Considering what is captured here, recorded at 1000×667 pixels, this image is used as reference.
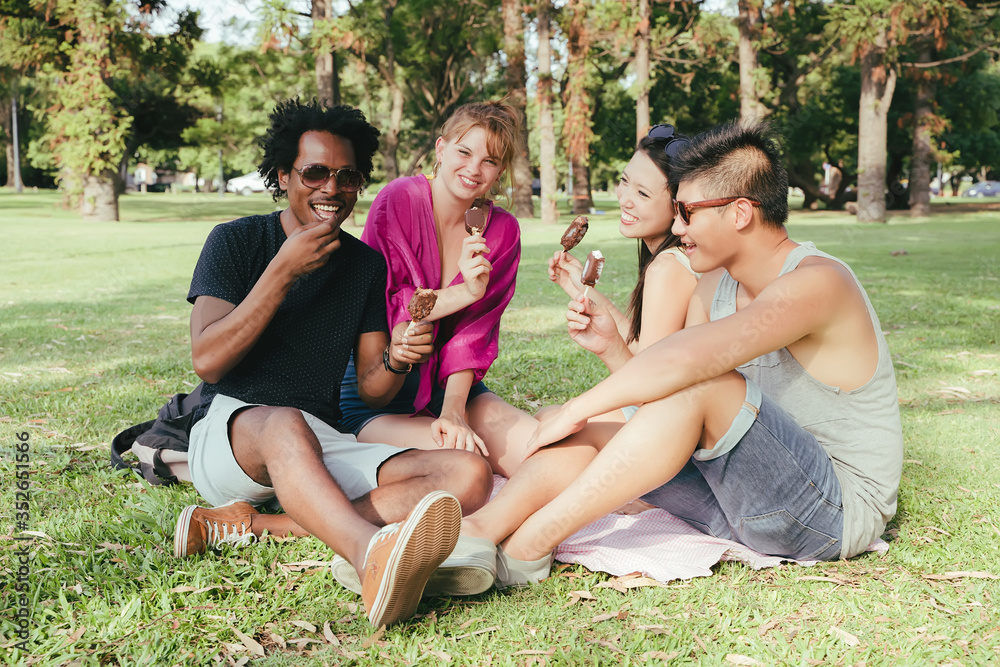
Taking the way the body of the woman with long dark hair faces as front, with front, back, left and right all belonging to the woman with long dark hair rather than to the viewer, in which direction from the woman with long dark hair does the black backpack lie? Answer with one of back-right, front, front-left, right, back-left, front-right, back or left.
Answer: front

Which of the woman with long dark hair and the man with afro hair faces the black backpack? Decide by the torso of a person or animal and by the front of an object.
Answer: the woman with long dark hair

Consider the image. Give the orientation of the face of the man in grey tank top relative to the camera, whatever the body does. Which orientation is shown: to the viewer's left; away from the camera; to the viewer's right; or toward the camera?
to the viewer's left

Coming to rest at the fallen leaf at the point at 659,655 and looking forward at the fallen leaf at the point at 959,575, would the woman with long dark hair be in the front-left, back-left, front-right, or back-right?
front-left

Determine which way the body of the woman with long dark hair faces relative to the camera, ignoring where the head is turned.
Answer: to the viewer's left

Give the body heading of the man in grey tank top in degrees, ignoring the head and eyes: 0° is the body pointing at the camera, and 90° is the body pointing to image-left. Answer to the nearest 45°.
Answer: approximately 90°

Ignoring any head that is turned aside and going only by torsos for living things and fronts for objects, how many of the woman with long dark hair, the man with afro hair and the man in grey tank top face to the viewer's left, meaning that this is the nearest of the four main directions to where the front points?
2

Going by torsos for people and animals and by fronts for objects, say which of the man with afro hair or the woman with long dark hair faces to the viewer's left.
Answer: the woman with long dark hair

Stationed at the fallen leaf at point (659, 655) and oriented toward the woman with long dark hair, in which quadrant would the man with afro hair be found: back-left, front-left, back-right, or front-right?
front-left

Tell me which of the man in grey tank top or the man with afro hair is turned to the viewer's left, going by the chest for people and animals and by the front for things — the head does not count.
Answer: the man in grey tank top

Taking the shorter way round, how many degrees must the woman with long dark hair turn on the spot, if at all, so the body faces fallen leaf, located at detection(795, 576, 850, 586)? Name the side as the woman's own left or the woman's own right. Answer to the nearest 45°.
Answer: approximately 135° to the woman's own left

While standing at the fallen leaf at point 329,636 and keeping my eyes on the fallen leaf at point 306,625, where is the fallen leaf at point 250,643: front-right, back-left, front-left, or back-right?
front-left

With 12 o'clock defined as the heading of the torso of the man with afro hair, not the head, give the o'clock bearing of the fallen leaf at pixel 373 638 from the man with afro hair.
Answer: The fallen leaf is roughly at 1 o'clock from the man with afro hair.
